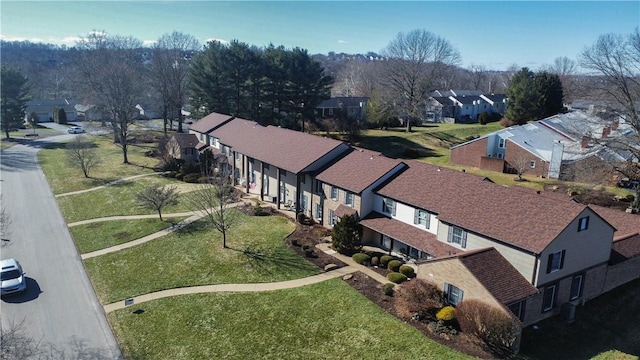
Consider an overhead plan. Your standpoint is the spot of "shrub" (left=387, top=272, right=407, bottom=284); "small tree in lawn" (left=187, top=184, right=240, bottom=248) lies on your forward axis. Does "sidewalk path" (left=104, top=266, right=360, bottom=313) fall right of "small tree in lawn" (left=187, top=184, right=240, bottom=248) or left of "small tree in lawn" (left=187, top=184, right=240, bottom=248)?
left

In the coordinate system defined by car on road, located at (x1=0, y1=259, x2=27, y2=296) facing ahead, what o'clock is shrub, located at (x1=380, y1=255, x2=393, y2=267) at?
The shrub is roughly at 10 o'clock from the car on road.

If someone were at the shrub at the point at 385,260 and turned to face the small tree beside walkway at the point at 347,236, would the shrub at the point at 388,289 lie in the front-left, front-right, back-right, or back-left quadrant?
back-left

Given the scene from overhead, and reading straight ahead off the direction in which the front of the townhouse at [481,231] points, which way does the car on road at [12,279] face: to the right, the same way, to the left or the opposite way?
to the left

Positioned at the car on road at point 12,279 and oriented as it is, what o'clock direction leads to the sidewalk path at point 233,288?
The sidewalk path is roughly at 10 o'clock from the car on road.

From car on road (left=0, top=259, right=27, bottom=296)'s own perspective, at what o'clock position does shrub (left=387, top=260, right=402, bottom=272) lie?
The shrub is roughly at 10 o'clock from the car on road.

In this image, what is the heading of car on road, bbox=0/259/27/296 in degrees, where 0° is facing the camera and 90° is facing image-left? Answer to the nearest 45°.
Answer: approximately 0°

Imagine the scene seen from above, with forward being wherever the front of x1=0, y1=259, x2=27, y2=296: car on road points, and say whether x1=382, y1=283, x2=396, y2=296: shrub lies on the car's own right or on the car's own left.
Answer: on the car's own left

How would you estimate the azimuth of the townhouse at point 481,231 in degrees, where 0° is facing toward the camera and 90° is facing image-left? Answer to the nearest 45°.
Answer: approximately 45°
